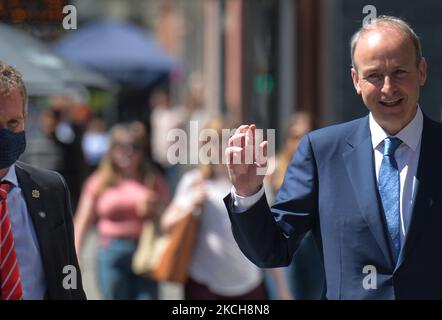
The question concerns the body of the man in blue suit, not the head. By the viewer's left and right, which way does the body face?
facing the viewer

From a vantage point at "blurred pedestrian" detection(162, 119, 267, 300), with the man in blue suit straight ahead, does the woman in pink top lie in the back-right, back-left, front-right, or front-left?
back-right

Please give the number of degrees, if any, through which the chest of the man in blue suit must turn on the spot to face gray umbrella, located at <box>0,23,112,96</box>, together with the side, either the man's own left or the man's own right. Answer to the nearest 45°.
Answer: approximately 135° to the man's own right

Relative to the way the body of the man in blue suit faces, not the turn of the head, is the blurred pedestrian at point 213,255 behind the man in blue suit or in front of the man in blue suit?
behind

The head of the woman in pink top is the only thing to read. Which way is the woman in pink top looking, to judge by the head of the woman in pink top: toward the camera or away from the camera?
toward the camera
